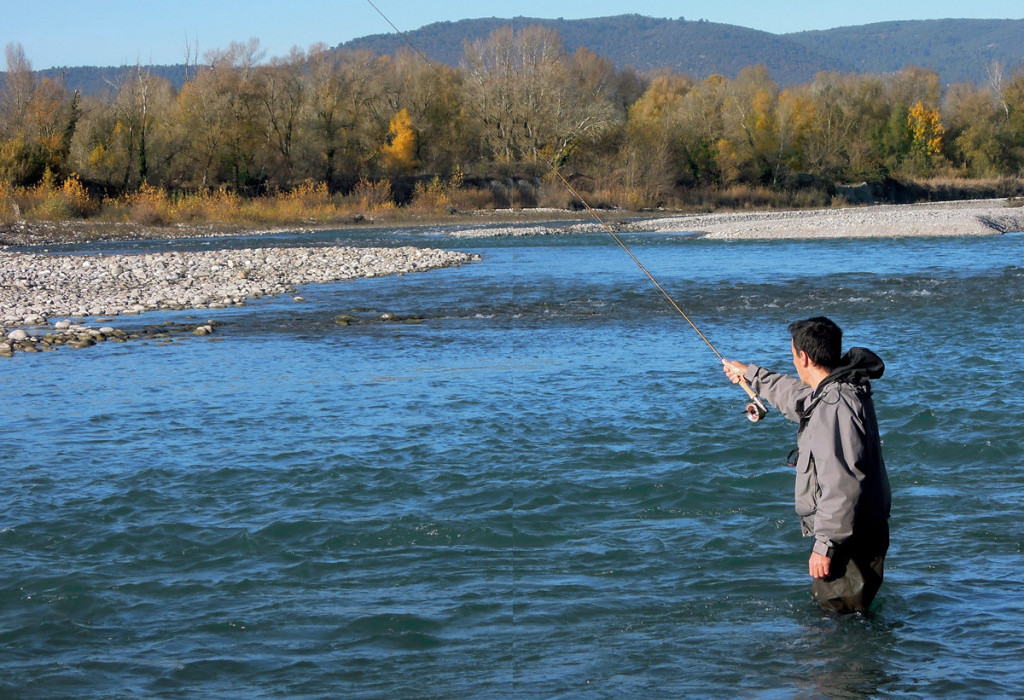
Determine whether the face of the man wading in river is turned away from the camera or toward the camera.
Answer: away from the camera

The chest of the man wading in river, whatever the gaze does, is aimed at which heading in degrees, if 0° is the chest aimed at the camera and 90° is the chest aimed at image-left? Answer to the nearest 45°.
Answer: approximately 90°
